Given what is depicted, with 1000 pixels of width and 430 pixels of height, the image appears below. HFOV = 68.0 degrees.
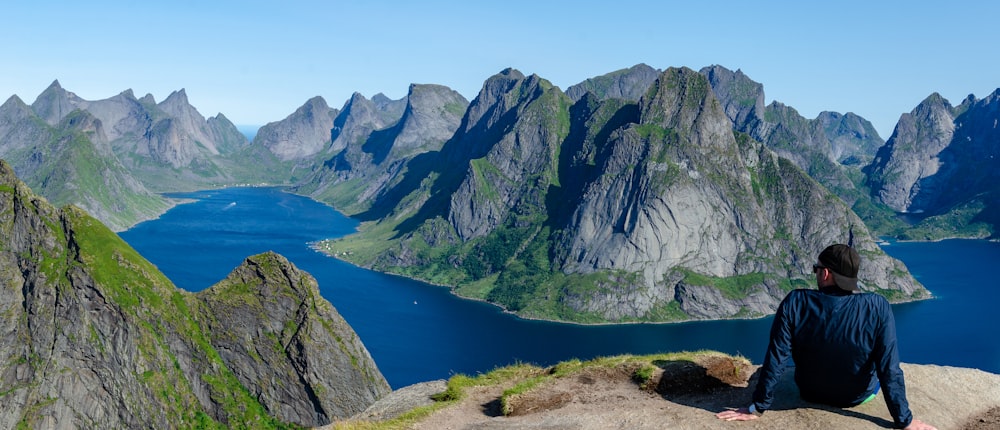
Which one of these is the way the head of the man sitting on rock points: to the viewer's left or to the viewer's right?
to the viewer's left

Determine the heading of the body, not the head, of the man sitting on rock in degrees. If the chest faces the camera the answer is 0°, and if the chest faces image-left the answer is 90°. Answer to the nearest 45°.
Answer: approximately 180°
